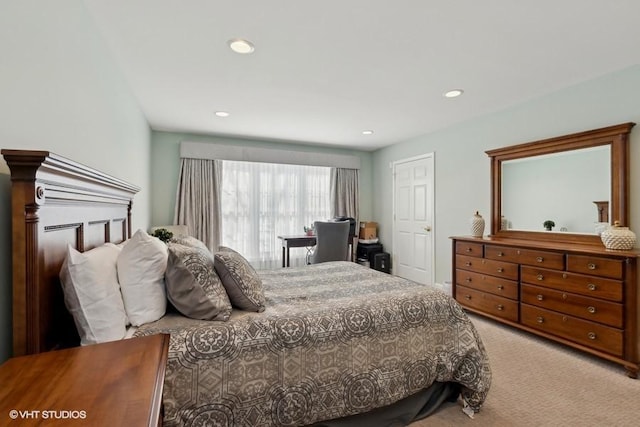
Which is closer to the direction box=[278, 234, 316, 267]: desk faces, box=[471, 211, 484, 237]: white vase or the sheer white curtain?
the white vase

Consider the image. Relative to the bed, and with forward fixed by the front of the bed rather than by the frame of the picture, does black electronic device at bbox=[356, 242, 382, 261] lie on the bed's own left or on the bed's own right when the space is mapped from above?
on the bed's own left

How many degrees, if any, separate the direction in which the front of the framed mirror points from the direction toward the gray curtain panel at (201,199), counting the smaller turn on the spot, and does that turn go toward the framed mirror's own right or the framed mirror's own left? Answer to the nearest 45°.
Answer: approximately 45° to the framed mirror's own right

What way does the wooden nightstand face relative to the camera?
to the viewer's right

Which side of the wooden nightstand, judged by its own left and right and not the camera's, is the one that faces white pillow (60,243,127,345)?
left

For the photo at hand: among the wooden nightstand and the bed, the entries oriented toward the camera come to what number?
0

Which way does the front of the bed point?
to the viewer's right

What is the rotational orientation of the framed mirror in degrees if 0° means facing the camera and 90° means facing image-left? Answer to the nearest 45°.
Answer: approximately 45°

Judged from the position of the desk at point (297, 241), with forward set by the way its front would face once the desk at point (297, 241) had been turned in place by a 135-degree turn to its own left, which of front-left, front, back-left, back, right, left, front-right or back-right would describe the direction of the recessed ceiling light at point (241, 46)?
back-right

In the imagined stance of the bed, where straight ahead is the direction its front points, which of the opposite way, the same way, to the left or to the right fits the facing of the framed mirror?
the opposite way

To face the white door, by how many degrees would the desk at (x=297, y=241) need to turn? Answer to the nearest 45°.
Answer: approximately 90° to its left

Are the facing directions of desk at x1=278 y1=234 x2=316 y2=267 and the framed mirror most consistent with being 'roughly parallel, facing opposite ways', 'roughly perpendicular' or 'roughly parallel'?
roughly perpendicular

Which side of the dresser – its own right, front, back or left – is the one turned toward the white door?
right

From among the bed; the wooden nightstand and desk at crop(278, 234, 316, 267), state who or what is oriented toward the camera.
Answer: the desk
